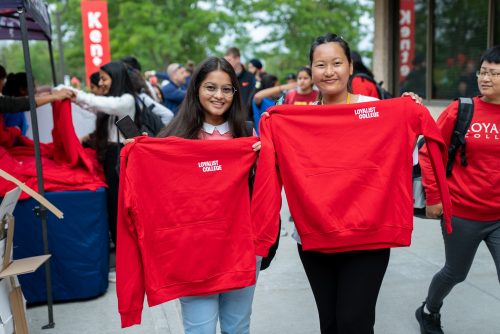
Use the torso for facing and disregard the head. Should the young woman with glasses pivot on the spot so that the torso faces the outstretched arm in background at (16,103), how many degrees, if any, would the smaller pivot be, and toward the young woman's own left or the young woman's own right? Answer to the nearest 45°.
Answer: approximately 135° to the young woman's own right

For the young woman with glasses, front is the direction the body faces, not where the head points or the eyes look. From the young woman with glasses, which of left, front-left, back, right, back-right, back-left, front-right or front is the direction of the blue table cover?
back-right

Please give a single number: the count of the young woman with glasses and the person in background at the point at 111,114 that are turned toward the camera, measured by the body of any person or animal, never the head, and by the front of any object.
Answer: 1

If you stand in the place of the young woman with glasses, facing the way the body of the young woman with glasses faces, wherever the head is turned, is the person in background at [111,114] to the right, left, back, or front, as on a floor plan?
back

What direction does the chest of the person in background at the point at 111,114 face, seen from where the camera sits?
to the viewer's left

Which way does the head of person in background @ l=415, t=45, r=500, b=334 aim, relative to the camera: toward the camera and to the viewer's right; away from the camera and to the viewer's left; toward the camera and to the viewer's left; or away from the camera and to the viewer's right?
toward the camera and to the viewer's left

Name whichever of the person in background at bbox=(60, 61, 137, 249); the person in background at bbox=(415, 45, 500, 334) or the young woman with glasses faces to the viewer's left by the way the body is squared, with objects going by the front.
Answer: the person in background at bbox=(60, 61, 137, 249)

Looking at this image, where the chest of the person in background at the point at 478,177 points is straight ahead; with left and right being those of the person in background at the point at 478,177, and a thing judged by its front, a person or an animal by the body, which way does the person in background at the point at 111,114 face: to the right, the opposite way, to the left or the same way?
to the right

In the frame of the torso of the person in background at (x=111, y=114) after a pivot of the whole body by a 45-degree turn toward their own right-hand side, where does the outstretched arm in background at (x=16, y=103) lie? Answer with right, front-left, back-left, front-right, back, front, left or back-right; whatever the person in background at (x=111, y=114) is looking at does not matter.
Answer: left

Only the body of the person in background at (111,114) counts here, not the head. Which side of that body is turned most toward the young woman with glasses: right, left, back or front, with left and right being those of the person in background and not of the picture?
left

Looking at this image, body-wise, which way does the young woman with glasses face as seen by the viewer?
toward the camera
